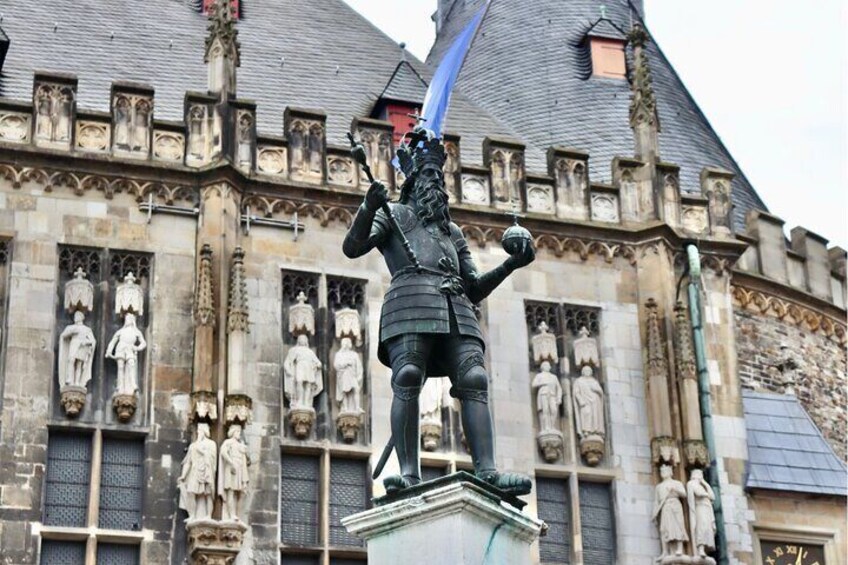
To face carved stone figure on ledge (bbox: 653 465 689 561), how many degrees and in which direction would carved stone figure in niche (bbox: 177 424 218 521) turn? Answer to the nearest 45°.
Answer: approximately 90° to its left

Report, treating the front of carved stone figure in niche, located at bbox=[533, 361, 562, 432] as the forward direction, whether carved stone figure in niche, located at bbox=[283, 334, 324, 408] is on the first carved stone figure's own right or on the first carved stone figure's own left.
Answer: on the first carved stone figure's own right

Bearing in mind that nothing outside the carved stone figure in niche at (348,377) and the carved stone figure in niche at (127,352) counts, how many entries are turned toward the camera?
2

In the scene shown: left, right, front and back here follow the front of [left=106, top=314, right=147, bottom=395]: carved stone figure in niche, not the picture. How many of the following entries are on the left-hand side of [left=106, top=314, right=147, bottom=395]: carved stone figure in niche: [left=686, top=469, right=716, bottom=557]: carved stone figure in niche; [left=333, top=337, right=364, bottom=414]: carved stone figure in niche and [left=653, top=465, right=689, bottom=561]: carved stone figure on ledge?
3

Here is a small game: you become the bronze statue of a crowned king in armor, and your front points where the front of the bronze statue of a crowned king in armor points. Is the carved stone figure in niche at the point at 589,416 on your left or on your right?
on your left

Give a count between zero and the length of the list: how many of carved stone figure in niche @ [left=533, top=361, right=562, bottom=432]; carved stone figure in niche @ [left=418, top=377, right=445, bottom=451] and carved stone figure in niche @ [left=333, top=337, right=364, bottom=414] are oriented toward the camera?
3

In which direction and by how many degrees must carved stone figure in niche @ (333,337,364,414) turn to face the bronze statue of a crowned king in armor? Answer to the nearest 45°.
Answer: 0° — it already faces it

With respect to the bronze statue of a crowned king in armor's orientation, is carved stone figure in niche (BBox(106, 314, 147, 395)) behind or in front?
behind

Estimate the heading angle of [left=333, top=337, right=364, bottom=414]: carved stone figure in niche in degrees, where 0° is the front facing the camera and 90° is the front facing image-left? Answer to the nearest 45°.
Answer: approximately 0°
